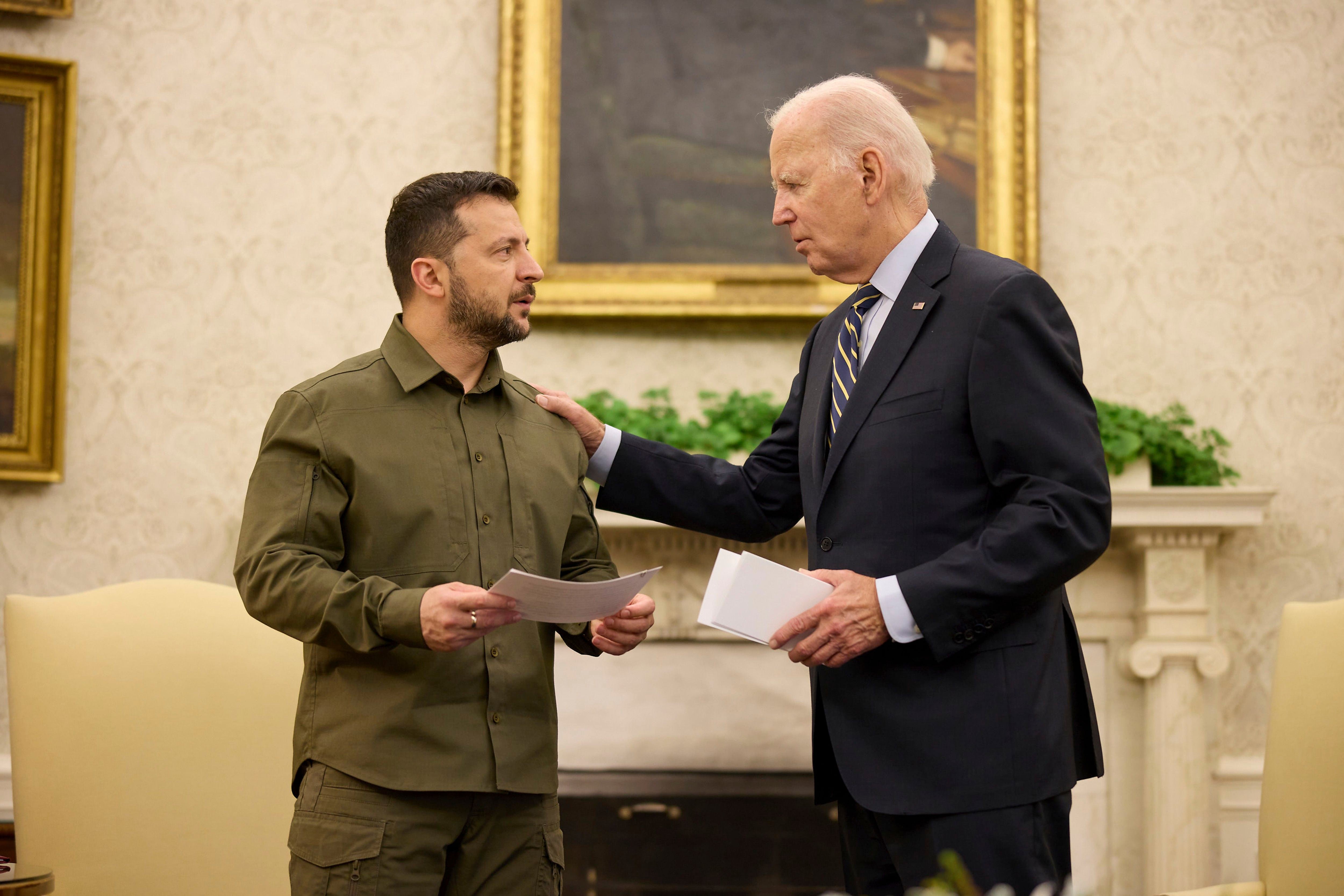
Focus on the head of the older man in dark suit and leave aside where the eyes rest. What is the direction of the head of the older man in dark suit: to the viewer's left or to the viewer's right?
to the viewer's left

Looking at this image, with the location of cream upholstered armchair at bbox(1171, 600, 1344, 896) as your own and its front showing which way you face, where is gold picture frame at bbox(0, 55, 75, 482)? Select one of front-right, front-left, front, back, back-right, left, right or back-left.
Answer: front-right

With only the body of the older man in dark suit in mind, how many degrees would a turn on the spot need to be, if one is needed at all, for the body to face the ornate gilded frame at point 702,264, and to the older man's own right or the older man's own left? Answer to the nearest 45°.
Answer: approximately 135° to the older man's own right

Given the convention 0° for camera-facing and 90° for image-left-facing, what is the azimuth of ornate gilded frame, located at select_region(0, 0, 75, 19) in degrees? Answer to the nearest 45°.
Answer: approximately 0°

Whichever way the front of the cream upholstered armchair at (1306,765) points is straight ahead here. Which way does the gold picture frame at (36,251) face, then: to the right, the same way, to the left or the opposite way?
to the left

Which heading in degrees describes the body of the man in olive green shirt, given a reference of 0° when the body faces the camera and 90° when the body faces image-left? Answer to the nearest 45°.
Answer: approximately 315°

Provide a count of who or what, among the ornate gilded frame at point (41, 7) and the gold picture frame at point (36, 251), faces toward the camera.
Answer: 2

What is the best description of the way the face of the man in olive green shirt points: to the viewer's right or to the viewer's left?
to the viewer's right

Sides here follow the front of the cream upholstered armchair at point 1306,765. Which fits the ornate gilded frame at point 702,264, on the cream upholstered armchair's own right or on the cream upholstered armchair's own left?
on the cream upholstered armchair's own right

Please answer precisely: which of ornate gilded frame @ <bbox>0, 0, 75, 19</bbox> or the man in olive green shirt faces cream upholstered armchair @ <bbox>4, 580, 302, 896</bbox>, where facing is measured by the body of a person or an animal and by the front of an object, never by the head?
the ornate gilded frame
